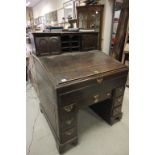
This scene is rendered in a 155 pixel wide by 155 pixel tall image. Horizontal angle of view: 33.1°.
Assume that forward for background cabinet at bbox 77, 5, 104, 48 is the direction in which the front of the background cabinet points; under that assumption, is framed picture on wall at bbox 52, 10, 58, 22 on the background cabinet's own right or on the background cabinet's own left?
on the background cabinet's own right

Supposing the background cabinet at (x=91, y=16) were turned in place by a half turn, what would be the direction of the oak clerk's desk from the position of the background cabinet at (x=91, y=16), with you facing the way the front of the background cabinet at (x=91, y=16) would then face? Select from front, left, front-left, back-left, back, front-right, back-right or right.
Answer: back-right

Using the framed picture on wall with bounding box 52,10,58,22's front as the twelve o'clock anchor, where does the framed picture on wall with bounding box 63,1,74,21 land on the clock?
the framed picture on wall with bounding box 63,1,74,21 is roughly at 10 o'clock from the framed picture on wall with bounding box 52,10,58,22.

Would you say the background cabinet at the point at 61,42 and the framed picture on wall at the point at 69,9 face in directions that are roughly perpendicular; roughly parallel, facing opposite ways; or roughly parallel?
roughly perpendicular

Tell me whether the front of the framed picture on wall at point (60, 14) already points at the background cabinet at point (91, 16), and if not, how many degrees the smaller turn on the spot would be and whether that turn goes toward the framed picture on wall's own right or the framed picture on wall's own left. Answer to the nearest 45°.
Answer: approximately 45° to the framed picture on wall's own left

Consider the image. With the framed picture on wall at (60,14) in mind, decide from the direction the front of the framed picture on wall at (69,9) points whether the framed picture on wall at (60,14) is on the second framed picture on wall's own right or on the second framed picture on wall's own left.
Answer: on the second framed picture on wall's own right

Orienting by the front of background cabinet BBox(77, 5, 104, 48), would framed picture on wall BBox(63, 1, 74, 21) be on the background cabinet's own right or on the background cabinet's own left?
on the background cabinet's own right

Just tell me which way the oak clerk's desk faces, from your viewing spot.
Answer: facing the viewer and to the right of the viewer
